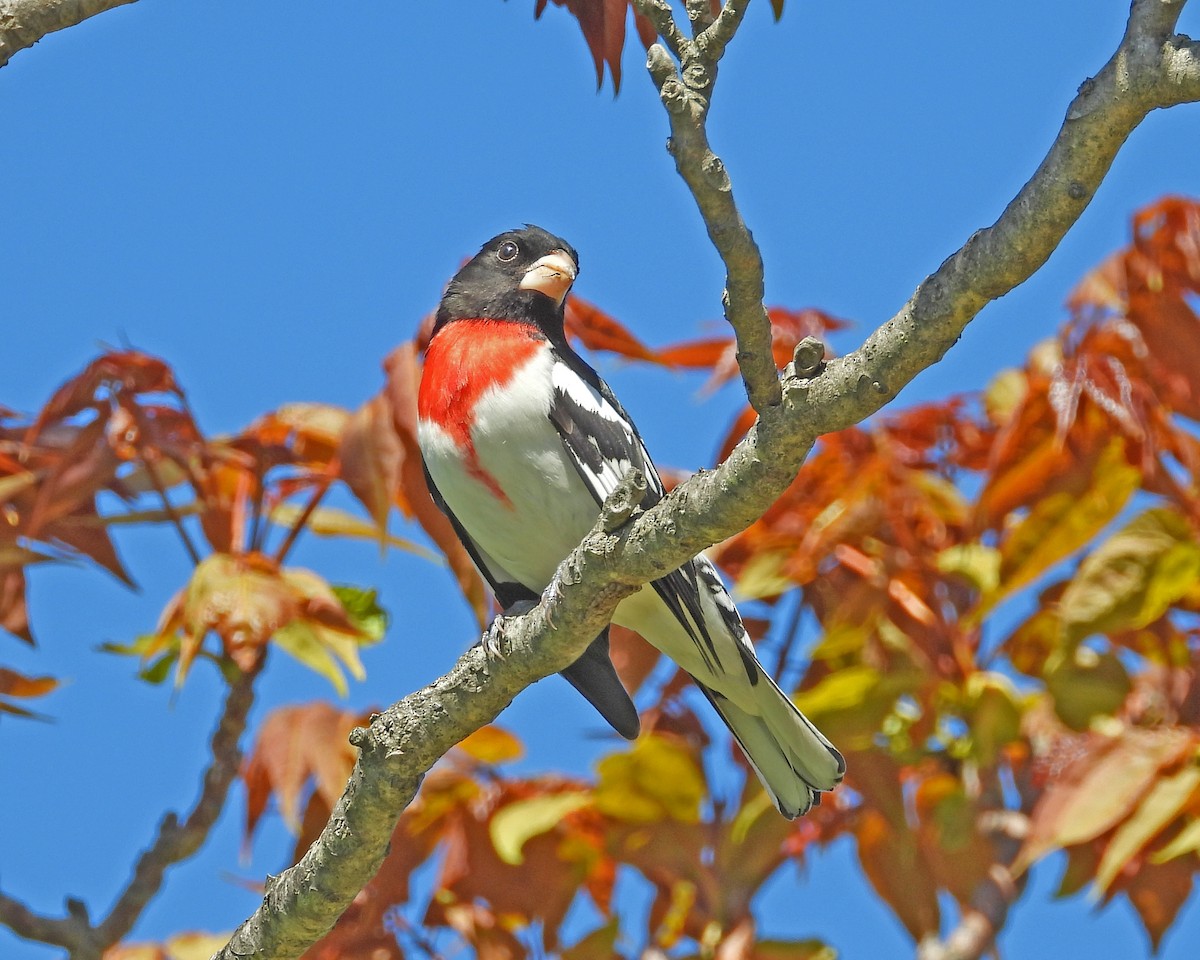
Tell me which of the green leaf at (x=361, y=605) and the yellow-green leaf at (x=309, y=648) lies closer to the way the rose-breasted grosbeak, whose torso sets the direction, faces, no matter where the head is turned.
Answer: the yellow-green leaf

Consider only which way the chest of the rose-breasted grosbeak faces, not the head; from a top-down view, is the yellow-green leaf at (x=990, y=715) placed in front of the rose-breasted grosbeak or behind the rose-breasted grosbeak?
behind

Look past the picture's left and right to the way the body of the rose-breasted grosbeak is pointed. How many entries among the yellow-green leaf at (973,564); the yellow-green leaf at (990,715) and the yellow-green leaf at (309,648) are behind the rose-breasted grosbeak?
2

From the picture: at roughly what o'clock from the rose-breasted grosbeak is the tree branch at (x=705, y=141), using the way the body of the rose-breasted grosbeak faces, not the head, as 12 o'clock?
The tree branch is roughly at 8 o'clock from the rose-breasted grosbeak.

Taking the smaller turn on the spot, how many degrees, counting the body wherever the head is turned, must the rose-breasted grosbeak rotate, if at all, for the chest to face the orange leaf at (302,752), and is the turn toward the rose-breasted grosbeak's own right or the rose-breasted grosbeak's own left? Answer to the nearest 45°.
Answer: approximately 45° to the rose-breasted grosbeak's own right

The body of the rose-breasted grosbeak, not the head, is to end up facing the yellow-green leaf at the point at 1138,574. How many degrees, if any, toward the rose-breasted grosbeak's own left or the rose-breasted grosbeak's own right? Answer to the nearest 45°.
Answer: approximately 135° to the rose-breasted grosbeak's own left

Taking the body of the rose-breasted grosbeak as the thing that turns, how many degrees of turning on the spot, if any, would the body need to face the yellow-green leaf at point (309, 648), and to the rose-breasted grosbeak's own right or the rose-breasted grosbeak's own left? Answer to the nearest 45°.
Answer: approximately 45° to the rose-breasted grosbeak's own right

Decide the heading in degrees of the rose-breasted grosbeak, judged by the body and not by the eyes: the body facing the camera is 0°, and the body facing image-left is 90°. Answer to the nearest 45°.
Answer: approximately 45°

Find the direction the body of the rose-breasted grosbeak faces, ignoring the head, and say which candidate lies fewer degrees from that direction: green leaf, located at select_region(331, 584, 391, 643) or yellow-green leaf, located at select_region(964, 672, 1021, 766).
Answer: the green leaf
